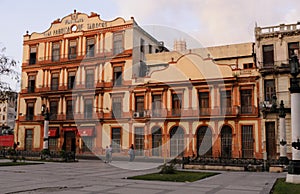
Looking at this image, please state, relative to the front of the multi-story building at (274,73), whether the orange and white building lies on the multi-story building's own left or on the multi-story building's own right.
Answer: on the multi-story building's own right

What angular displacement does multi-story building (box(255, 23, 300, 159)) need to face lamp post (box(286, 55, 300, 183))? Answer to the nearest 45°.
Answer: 0° — it already faces it

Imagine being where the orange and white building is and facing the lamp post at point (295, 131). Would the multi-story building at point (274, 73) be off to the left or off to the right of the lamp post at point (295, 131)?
left

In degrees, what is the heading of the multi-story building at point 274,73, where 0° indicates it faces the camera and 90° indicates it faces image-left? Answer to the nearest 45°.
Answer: approximately 0°

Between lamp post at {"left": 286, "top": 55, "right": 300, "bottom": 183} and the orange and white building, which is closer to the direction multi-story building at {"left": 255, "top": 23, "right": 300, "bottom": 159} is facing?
the lamp post
